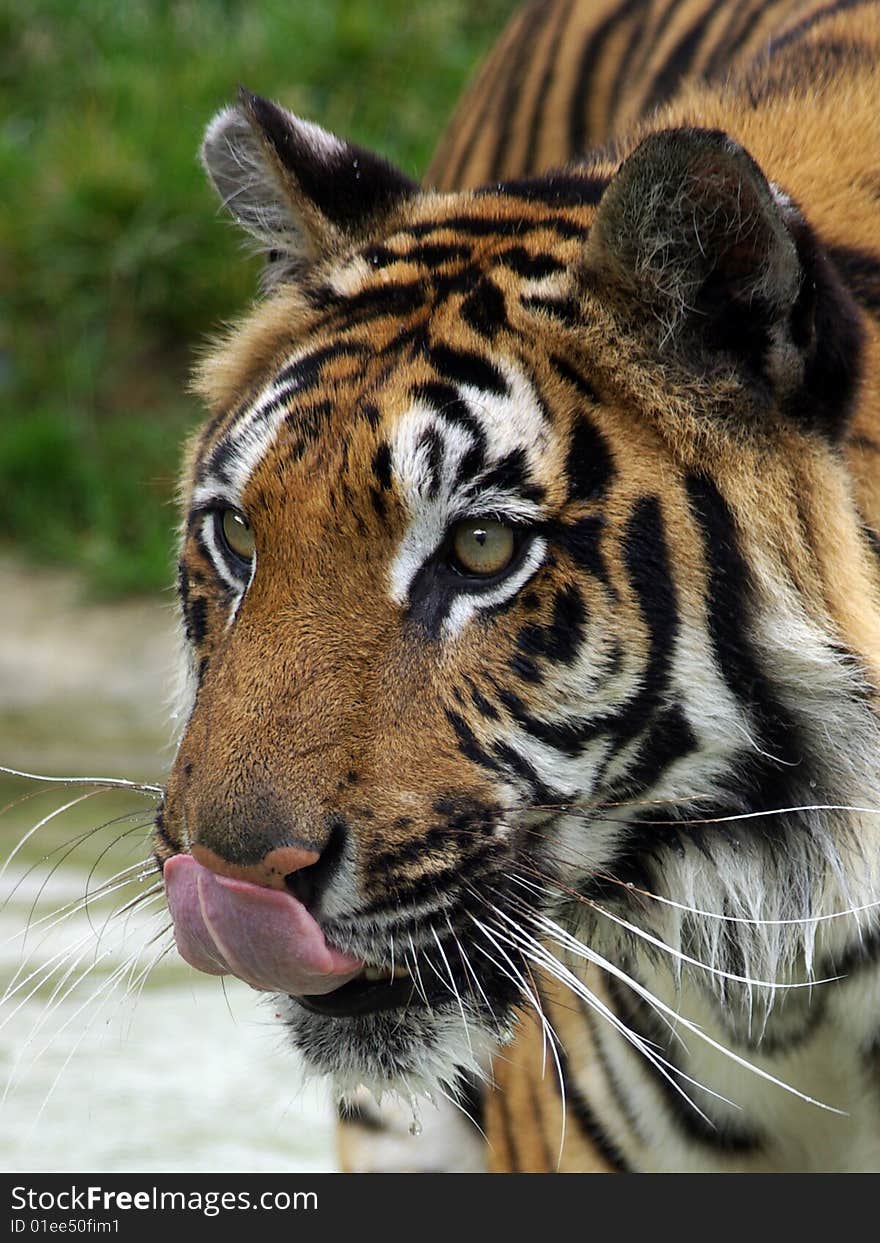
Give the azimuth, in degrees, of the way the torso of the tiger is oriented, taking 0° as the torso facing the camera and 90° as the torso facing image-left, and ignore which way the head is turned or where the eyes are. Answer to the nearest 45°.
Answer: approximately 45°
